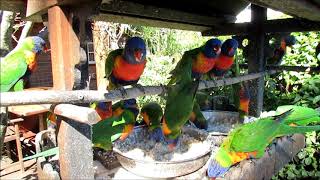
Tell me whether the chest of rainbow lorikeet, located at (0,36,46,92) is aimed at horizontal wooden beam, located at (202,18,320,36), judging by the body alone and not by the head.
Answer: yes

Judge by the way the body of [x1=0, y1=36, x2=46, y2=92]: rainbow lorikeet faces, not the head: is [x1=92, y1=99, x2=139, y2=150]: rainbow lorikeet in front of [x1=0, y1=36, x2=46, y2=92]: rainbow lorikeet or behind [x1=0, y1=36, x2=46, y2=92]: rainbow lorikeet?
in front

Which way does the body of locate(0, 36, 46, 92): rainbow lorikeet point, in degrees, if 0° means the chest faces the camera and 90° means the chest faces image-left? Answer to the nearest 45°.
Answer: approximately 270°

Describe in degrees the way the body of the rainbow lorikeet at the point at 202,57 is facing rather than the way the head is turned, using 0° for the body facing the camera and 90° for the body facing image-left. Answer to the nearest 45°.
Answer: approximately 315°

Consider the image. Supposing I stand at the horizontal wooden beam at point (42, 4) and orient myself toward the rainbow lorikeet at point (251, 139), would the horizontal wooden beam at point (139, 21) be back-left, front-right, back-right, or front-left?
front-left

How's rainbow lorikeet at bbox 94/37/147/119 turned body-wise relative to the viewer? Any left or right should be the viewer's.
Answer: facing the viewer and to the right of the viewer
